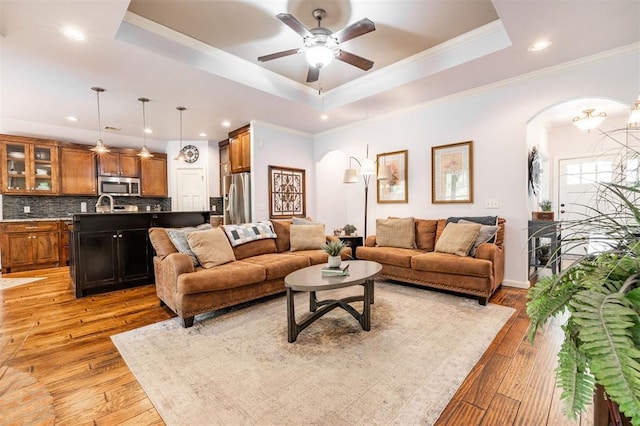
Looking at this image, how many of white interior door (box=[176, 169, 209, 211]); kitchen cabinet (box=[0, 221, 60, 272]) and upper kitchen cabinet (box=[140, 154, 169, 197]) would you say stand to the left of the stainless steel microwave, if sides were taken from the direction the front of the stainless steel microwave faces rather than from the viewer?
2

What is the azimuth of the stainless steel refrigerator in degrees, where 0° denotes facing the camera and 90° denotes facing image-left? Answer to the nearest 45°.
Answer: approximately 45°

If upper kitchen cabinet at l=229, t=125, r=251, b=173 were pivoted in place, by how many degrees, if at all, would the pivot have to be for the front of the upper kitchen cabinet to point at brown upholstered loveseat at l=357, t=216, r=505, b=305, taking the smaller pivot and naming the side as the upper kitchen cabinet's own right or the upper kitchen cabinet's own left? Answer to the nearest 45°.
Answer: approximately 90° to the upper kitchen cabinet's own left

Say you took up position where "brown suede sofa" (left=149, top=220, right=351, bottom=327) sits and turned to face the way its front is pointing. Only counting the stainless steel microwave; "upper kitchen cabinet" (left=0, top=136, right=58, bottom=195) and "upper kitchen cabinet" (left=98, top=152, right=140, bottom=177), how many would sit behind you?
3

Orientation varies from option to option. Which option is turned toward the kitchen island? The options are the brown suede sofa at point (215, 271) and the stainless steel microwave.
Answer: the stainless steel microwave

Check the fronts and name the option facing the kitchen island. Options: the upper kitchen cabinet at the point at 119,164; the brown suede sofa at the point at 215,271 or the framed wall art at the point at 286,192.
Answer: the upper kitchen cabinet

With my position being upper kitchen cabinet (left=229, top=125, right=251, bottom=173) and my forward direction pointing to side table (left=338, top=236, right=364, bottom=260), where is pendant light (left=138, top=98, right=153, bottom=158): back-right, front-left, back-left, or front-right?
back-right

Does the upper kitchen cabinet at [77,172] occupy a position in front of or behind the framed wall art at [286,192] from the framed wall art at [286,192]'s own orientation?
behind

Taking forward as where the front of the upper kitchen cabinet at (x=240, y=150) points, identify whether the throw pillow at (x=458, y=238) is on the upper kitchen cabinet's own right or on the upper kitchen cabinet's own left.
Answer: on the upper kitchen cabinet's own left

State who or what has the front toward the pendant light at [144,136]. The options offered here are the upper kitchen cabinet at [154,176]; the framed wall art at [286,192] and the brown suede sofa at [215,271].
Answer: the upper kitchen cabinet
